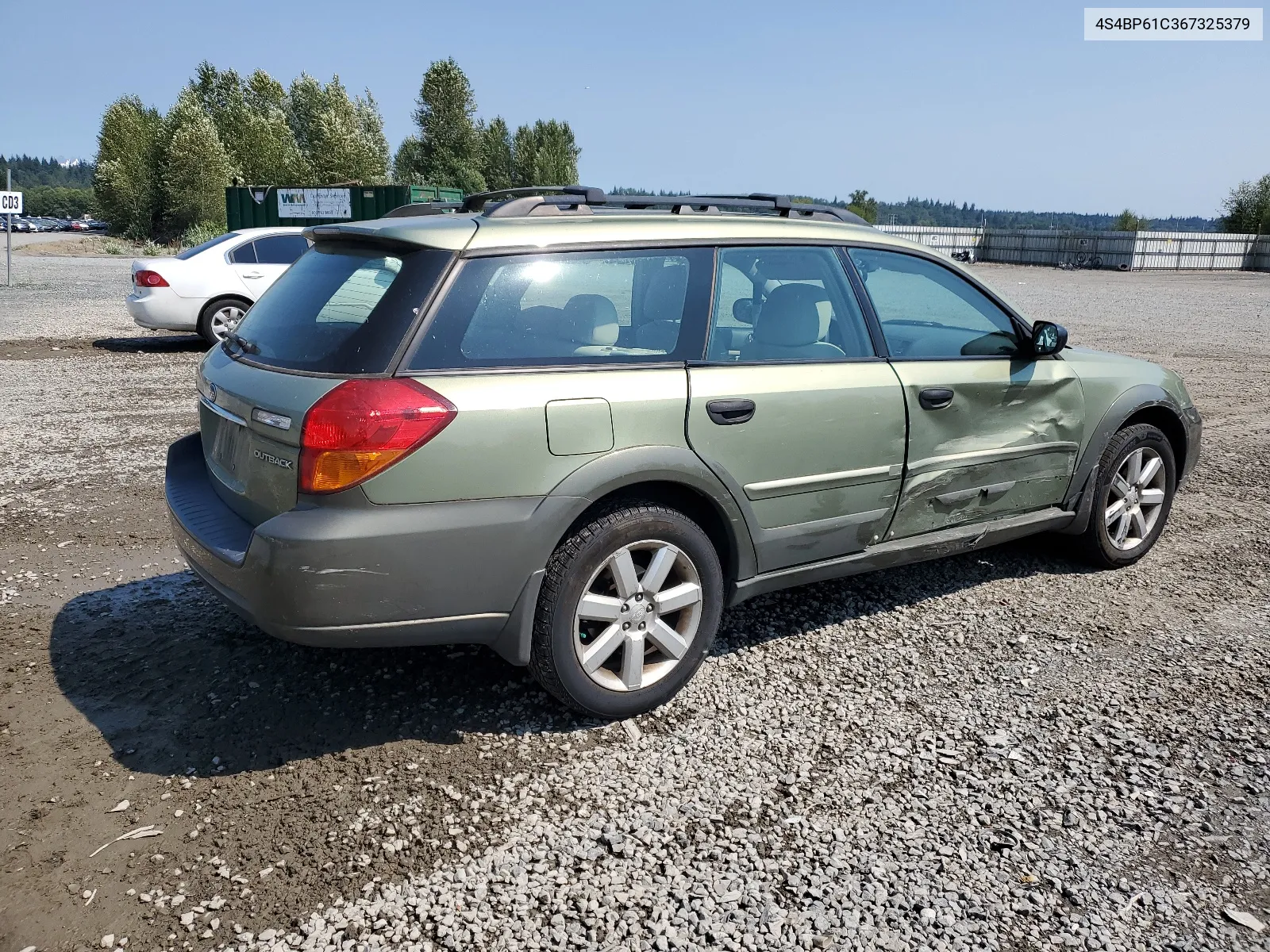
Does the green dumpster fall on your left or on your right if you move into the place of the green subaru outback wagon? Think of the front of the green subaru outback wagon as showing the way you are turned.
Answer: on your left

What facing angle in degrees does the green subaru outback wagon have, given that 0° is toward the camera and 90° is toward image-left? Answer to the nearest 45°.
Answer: approximately 225°

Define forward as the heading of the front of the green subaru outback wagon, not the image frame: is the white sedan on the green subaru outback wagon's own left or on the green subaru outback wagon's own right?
on the green subaru outback wagon's own left

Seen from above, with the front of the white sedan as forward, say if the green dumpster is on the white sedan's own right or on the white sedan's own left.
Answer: on the white sedan's own left

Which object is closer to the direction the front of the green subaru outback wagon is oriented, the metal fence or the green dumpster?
the metal fence

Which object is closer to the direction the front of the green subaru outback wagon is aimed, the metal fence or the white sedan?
the metal fence

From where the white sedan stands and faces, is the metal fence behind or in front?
in front

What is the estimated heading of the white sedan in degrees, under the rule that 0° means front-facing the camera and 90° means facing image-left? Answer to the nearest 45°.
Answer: approximately 270°

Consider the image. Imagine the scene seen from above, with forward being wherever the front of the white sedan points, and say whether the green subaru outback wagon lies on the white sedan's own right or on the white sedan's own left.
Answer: on the white sedan's own right
